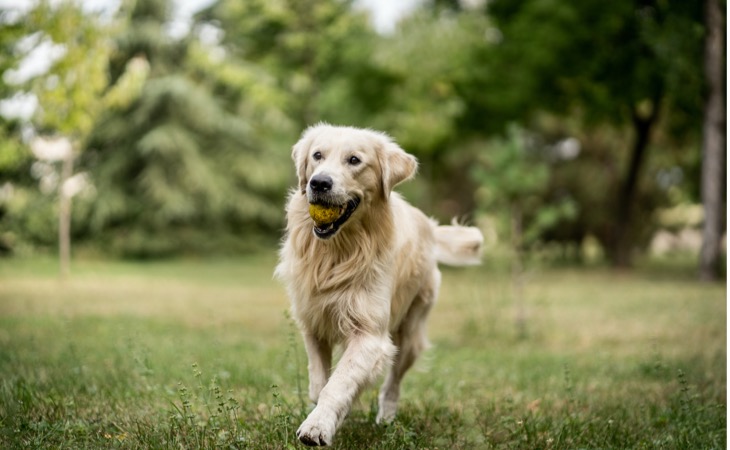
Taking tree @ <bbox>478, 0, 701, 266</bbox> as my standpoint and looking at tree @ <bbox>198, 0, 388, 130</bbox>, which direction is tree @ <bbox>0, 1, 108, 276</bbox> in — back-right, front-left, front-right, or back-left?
front-left

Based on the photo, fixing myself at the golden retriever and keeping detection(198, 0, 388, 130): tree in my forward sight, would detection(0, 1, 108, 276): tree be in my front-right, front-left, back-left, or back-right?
front-left

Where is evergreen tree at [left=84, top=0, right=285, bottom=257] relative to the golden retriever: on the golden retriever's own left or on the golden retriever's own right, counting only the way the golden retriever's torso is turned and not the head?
on the golden retriever's own right

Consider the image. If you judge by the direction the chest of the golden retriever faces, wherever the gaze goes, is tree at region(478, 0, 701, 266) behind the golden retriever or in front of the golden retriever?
behind

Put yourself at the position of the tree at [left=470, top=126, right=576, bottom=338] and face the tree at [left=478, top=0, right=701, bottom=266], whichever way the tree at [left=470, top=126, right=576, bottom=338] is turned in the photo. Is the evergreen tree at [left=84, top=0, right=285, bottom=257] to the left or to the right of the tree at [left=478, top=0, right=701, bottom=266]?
left

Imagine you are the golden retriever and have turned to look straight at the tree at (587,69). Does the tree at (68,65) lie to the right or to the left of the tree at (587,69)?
left

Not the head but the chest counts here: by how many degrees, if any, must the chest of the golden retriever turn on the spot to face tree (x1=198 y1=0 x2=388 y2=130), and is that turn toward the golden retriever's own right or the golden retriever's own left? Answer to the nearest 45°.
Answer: approximately 135° to the golden retriever's own right

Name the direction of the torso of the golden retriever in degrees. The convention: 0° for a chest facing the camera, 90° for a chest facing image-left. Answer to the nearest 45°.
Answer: approximately 45°

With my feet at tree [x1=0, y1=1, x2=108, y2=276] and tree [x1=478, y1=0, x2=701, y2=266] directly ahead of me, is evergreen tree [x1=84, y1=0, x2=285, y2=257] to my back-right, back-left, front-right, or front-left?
front-left
